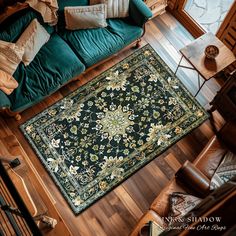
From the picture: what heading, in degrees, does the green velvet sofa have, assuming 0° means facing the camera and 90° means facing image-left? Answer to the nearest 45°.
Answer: approximately 315°

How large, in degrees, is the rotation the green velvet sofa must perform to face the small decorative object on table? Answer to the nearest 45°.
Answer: approximately 45° to its left
